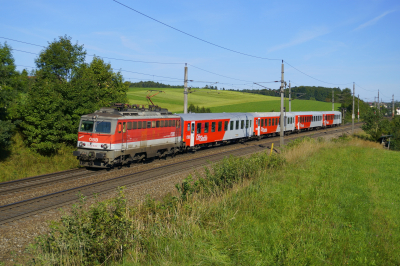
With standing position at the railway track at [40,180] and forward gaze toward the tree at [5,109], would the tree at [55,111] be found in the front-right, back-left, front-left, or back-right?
front-right

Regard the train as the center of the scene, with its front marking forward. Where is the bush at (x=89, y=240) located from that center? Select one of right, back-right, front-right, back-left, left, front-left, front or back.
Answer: front-left

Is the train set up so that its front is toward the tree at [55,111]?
no

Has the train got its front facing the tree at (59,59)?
no

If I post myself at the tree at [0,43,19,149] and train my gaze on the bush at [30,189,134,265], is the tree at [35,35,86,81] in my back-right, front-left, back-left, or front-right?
back-left

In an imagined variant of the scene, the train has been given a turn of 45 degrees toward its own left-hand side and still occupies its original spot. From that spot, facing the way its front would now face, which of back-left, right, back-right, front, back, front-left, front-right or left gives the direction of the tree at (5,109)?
right

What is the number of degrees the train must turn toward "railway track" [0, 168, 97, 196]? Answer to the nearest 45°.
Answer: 0° — it already faces it
